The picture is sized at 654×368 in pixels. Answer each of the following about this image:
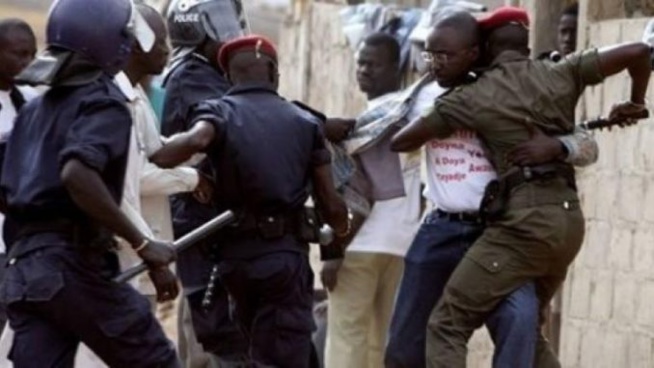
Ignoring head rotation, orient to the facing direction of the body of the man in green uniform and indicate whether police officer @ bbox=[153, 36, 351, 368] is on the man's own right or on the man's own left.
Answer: on the man's own left

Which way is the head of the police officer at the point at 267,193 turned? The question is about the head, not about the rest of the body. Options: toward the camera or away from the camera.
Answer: away from the camera

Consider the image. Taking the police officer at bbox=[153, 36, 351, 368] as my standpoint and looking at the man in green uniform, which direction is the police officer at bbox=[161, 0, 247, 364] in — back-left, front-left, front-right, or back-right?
back-left

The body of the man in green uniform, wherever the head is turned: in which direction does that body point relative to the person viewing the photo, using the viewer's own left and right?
facing away from the viewer and to the left of the viewer

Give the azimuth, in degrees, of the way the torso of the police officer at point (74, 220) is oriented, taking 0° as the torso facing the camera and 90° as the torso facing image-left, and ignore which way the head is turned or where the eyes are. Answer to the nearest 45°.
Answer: approximately 225°
